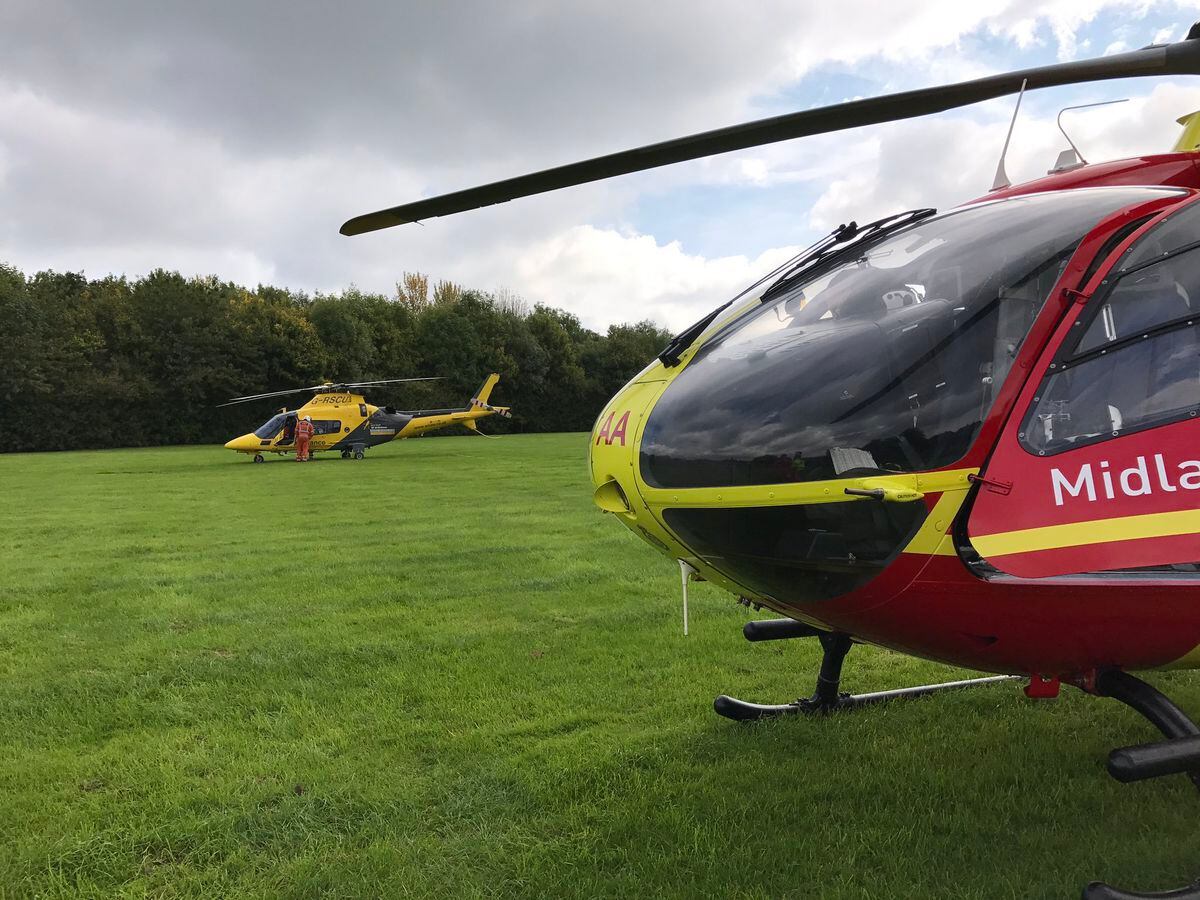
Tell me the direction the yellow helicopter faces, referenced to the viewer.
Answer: facing to the left of the viewer

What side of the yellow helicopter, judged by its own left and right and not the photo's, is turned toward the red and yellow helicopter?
left
